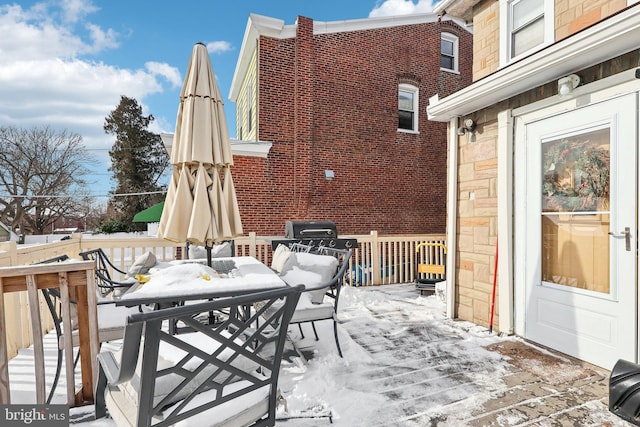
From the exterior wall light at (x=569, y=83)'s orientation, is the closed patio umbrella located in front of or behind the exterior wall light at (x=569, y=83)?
in front

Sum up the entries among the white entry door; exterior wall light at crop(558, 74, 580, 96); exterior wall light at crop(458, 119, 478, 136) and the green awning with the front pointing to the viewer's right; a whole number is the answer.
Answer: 0

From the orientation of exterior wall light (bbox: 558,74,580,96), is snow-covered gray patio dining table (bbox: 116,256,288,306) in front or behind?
in front

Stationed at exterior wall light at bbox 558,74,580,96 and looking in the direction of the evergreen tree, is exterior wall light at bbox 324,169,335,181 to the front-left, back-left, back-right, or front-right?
front-right

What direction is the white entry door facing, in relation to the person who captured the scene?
facing the viewer and to the left of the viewer

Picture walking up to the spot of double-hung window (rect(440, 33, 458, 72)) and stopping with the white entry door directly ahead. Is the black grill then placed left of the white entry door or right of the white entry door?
right

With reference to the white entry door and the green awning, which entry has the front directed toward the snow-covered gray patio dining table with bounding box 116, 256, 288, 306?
the white entry door

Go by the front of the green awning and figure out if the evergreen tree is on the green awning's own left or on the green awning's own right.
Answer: on the green awning's own right

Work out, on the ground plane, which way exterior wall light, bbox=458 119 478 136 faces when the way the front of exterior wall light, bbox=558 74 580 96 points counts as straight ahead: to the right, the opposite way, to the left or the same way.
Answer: the same way

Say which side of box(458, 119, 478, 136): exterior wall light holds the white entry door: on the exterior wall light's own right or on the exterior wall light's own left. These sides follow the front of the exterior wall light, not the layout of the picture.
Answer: on the exterior wall light's own left

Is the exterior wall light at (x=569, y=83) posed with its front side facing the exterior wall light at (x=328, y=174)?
no
